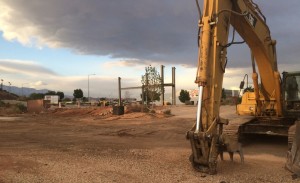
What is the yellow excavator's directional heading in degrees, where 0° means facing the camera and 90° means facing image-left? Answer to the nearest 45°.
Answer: approximately 45°
